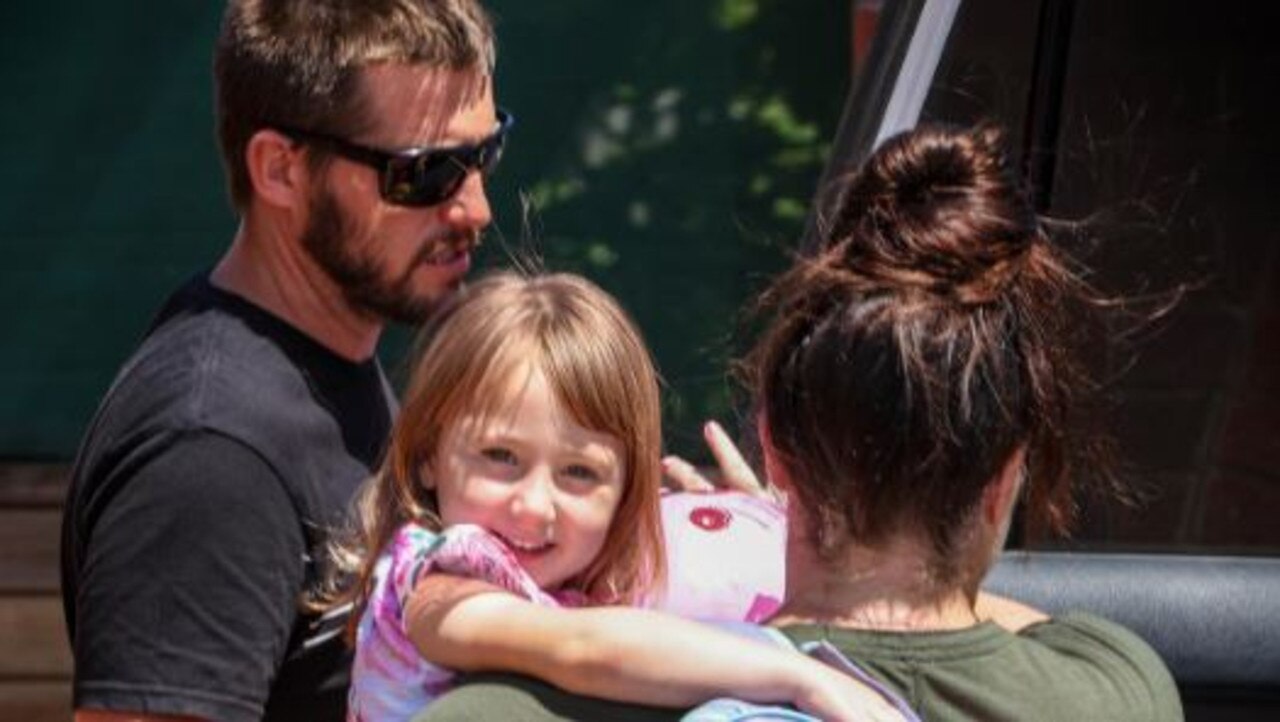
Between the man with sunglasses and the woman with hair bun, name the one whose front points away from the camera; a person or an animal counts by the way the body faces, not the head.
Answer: the woman with hair bun

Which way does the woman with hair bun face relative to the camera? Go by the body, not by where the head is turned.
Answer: away from the camera

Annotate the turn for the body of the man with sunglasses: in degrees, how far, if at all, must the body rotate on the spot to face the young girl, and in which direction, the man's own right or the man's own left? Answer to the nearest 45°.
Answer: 0° — they already face them

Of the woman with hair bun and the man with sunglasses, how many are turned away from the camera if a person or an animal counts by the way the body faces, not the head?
1

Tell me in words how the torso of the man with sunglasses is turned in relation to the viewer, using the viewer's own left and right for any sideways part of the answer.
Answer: facing the viewer and to the right of the viewer
